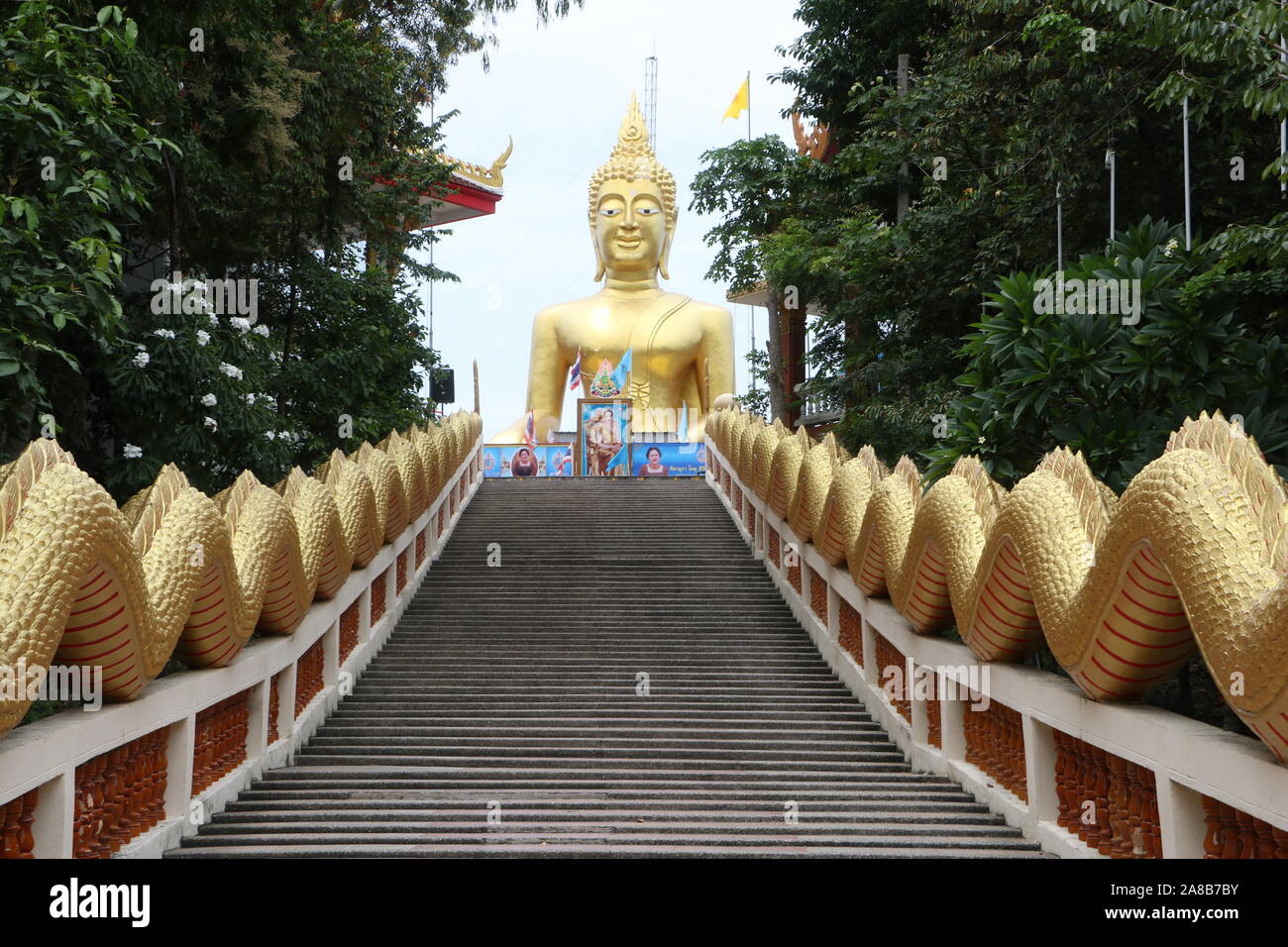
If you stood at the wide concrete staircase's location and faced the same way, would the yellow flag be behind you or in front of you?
behind

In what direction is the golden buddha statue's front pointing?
toward the camera

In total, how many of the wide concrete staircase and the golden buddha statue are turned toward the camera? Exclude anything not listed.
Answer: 2

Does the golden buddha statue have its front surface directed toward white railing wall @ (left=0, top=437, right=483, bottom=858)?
yes

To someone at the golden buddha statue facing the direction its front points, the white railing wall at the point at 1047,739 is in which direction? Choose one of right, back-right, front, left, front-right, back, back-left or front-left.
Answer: front

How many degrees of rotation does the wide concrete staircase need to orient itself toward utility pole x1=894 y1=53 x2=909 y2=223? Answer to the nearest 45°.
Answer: approximately 135° to its left

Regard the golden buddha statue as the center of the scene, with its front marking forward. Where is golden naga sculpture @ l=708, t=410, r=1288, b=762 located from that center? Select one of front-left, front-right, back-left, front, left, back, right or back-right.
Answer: front

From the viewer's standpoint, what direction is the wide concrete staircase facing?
toward the camera

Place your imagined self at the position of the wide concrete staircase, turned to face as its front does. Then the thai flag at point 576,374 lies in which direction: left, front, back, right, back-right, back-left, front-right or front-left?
back

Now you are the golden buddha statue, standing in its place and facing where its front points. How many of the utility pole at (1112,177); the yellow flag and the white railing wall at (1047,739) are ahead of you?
2
